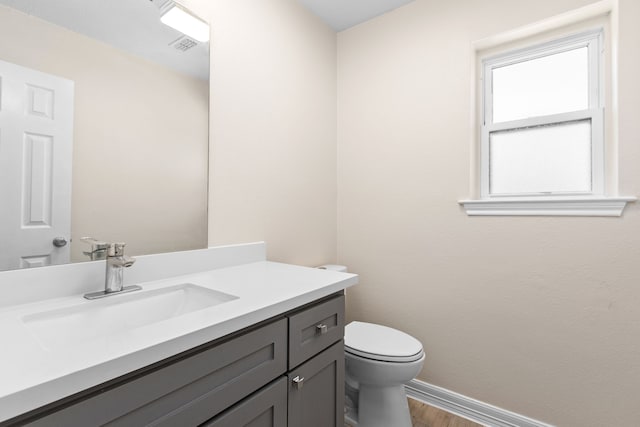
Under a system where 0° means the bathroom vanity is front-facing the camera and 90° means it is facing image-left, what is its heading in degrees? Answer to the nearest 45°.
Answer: approximately 315°

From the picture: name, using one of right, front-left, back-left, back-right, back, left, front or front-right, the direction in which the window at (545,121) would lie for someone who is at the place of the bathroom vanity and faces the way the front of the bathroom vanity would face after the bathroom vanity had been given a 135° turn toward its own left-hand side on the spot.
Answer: right

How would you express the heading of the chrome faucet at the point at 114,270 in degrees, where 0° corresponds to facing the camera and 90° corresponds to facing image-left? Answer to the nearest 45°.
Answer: approximately 315°
